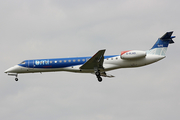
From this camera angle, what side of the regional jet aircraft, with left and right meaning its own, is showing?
left
